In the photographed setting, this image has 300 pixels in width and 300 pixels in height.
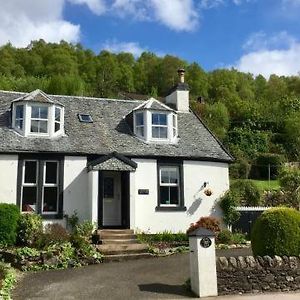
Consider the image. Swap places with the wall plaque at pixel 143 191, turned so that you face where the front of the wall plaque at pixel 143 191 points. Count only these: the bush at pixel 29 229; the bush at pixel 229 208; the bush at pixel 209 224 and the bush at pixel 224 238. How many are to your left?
3

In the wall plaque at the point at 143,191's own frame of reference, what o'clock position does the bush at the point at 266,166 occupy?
The bush is roughly at 7 o'clock from the wall plaque.

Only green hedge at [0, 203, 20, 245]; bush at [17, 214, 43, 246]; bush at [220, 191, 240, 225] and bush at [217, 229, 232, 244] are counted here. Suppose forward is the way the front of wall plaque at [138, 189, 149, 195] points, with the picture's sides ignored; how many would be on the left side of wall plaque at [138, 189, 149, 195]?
2

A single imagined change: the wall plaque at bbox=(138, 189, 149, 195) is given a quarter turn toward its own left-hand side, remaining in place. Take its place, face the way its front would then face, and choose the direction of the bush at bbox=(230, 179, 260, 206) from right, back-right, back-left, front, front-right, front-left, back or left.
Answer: front-left

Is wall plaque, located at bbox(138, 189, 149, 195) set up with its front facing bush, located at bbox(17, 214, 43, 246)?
no

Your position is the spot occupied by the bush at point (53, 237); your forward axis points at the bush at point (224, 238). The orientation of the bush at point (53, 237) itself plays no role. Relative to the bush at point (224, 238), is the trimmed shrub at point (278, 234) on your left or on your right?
right

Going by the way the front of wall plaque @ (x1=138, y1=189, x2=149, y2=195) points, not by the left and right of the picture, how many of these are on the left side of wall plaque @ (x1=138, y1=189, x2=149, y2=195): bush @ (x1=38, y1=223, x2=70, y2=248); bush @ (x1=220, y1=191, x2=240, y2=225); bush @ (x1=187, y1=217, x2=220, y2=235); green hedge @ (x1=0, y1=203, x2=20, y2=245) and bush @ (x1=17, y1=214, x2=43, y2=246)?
2

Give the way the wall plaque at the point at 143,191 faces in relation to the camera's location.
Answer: facing the viewer

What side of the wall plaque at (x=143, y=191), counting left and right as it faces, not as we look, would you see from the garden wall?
front

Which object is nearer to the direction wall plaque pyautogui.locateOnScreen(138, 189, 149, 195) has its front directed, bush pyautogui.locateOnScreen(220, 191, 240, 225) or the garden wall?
the garden wall

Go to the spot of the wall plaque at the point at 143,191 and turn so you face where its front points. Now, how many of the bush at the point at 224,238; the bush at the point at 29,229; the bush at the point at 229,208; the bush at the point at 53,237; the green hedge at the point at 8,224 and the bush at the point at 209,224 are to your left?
3

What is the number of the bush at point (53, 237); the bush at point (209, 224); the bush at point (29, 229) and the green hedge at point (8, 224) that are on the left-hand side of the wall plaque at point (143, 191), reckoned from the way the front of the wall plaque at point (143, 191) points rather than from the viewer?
1

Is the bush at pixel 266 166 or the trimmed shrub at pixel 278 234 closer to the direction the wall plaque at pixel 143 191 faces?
the trimmed shrub

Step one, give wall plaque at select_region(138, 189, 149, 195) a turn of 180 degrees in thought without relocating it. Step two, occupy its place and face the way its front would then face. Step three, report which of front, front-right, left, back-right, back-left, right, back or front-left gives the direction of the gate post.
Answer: back

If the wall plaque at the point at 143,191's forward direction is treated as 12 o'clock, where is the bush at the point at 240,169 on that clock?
The bush is roughly at 7 o'clock from the wall plaque.

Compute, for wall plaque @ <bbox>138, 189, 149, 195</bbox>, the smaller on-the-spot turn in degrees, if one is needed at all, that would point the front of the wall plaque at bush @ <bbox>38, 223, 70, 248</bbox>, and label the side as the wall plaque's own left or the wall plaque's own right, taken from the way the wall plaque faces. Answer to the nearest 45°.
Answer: approximately 45° to the wall plaque's own right

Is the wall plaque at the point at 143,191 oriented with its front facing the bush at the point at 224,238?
no

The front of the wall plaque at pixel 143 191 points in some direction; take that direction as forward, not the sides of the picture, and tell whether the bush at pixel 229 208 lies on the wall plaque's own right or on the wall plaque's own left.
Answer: on the wall plaque's own left
